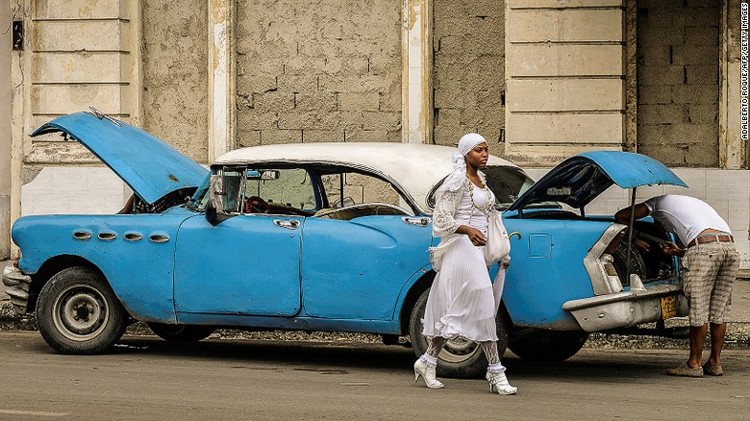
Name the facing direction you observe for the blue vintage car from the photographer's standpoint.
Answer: facing away from the viewer and to the left of the viewer

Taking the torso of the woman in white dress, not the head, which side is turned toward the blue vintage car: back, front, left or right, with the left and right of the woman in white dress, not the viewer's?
back

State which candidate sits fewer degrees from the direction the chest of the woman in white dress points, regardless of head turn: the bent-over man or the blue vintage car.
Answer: the bent-over man

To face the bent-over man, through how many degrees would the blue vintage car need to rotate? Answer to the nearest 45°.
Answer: approximately 135° to its right

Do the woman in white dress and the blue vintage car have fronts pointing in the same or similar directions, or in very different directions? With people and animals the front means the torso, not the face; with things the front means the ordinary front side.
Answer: very different directions

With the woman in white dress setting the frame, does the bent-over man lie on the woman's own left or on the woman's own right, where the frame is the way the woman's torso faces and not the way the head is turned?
on the woman's own left

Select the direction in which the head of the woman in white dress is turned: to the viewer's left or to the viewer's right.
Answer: to the viewer's right

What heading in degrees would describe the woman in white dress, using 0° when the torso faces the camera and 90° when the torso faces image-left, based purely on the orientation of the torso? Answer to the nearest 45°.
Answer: approximately 315°
